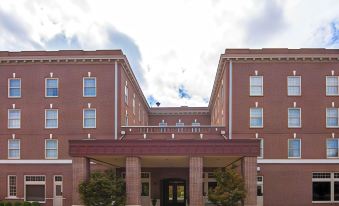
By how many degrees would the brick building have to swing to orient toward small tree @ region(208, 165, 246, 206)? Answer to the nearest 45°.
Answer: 0° — it already faces it

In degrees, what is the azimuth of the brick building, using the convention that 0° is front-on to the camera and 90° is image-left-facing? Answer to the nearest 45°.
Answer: approximately 0°

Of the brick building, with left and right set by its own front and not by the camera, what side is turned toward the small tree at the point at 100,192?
front
